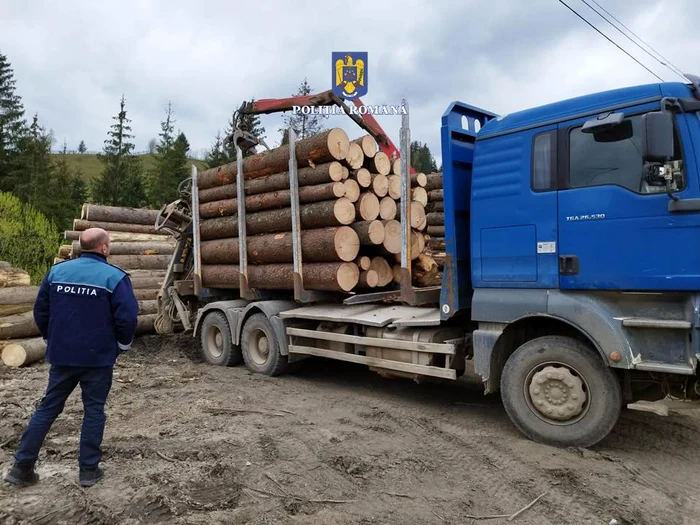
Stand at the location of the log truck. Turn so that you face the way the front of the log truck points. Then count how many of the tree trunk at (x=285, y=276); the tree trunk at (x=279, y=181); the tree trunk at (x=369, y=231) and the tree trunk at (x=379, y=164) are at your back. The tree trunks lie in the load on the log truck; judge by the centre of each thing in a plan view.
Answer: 4

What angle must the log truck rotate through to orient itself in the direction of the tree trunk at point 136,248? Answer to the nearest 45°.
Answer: approximately 180°

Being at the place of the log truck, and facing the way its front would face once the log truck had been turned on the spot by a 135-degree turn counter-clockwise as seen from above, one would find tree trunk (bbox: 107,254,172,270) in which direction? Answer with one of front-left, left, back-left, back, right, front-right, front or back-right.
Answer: front-left

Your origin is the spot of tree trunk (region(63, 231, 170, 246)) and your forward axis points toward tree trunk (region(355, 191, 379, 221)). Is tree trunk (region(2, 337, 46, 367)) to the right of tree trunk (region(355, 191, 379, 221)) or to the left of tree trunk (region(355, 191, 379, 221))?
right

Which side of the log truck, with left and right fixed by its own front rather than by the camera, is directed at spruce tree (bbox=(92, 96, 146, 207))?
back

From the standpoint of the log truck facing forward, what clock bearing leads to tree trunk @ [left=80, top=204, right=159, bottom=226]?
The tree trunk is roughly at 6 o'clock from the log truck.

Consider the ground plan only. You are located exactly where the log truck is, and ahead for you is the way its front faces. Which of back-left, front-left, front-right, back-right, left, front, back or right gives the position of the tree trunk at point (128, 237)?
back

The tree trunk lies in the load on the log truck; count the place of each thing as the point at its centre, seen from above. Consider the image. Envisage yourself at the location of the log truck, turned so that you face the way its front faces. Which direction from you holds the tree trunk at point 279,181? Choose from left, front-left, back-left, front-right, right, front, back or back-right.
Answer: back

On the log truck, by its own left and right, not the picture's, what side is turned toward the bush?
back
